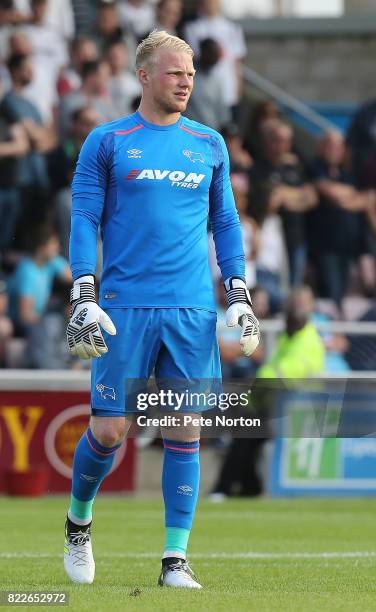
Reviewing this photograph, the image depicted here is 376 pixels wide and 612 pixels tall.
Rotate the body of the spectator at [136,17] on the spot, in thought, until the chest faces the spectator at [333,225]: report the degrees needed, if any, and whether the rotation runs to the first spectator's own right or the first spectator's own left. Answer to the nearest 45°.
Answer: approximately 90° to the first spectator's own left

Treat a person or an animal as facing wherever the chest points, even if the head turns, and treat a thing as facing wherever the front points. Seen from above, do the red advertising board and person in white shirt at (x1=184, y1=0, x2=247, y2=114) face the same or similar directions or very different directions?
same or similar directions

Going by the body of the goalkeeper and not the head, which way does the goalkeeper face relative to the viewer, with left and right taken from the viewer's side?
facing the viewer

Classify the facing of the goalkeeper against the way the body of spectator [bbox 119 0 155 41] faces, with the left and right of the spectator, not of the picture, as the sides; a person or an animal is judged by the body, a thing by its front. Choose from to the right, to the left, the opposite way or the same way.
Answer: the same way

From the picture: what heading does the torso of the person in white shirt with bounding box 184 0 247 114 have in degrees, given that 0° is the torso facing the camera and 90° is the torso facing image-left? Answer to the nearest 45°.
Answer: approximately 0°

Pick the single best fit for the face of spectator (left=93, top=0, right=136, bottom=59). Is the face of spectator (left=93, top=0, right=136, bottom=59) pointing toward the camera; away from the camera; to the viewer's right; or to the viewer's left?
toward the camera

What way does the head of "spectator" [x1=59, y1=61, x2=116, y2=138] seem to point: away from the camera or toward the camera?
toward the camera

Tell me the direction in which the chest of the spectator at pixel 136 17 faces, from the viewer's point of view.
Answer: toward the camera

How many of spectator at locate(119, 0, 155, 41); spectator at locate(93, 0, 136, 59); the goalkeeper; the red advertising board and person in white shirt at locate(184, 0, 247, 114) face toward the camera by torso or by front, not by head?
5

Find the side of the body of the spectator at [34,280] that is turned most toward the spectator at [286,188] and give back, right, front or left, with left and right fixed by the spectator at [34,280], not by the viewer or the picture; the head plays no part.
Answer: left

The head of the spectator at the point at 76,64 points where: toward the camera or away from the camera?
toward the camera

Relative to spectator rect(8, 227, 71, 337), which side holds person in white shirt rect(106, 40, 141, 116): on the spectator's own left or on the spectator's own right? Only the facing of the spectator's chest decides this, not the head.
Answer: on the spectator's own left
